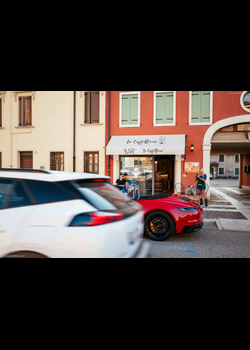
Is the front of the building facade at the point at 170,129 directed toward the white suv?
yes

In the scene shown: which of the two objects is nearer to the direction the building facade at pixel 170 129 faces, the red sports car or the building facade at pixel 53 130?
the red sports car

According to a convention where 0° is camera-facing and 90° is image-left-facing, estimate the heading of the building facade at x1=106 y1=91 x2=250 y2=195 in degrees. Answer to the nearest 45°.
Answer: approximately 0°

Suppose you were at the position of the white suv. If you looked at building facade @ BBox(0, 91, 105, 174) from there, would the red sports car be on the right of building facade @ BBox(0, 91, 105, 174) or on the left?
right

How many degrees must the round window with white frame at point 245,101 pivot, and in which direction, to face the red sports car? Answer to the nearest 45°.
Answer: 0° — it already faces it

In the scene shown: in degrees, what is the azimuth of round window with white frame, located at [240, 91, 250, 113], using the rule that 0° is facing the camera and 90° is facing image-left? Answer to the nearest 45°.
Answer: approximately 0°

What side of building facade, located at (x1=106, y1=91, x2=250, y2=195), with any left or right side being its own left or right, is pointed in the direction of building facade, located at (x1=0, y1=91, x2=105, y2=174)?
right

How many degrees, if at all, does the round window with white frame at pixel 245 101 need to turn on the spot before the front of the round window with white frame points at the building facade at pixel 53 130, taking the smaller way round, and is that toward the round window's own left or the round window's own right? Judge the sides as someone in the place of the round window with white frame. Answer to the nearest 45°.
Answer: approximately 90° to the round window's own right
